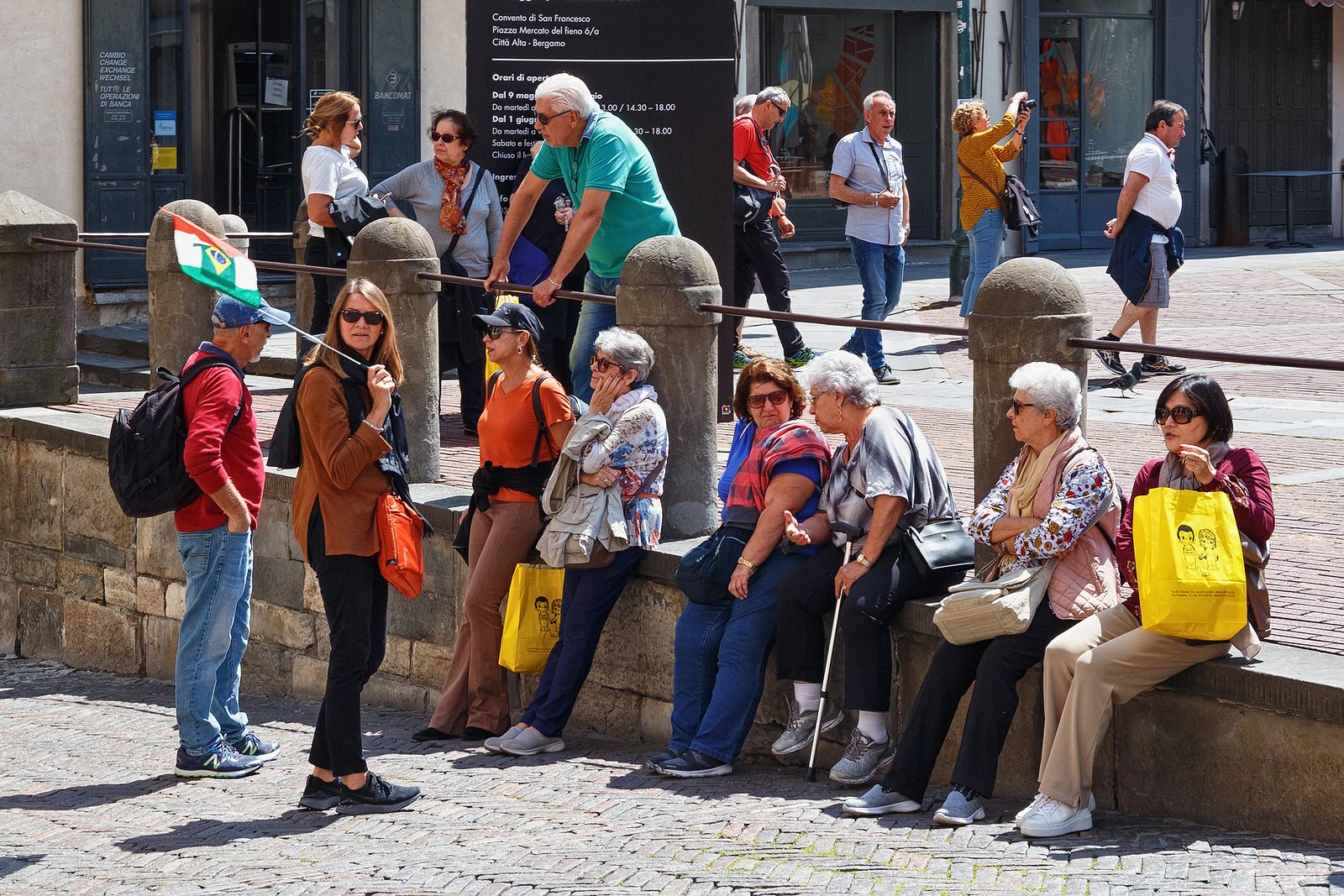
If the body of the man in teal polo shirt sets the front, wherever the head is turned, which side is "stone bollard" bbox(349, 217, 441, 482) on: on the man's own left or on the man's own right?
on the man's own right

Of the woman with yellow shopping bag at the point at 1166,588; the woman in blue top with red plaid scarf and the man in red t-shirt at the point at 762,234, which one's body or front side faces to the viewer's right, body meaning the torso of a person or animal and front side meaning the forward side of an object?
the man in red t-shirt

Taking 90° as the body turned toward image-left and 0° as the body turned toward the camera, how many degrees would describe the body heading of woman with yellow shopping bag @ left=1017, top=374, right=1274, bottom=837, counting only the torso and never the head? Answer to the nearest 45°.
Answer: approximately 45°

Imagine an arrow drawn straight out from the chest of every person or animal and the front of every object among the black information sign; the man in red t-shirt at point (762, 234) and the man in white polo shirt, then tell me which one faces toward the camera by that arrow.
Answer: the black information sign

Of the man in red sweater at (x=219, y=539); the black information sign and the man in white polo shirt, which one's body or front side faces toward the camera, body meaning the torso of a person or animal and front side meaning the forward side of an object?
the black information sign

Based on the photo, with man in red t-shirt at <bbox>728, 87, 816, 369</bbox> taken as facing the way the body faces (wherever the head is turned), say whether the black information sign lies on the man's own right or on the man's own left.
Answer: on the man's own right

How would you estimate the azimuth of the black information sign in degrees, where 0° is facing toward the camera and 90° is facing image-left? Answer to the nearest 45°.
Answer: approximately 0°

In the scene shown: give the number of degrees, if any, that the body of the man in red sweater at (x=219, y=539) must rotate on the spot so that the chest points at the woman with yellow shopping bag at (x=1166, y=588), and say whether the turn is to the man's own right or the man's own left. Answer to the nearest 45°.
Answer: approximately 45° to the man's own right

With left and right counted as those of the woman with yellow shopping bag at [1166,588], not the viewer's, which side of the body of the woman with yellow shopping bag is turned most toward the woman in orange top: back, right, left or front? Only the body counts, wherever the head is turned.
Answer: right
